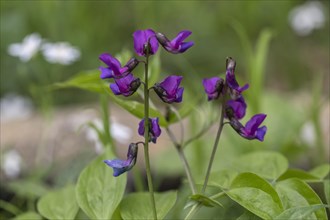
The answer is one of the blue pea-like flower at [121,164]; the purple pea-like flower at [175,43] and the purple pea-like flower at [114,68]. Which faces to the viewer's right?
the purple pea-like flower at [175,43]

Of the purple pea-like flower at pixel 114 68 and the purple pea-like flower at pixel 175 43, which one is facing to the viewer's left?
the purple pea-like flower at pixel 114 68

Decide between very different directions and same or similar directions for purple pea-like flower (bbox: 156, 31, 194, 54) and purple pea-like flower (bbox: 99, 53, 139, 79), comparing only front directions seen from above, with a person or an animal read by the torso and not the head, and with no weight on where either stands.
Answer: very different directions

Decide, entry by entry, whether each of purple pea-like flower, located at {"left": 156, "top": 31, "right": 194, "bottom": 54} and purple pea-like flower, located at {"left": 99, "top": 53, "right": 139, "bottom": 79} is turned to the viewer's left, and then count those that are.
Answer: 1

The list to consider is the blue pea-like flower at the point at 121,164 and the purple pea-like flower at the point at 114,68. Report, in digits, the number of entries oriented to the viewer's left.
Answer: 2

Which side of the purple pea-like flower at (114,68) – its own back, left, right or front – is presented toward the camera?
left

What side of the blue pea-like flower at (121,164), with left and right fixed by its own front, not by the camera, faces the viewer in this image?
left

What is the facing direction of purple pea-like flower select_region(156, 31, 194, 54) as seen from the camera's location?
facing to the right of the viewer

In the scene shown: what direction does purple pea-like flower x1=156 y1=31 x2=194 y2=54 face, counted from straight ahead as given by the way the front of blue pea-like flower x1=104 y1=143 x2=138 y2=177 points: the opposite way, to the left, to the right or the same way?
the opposite way
